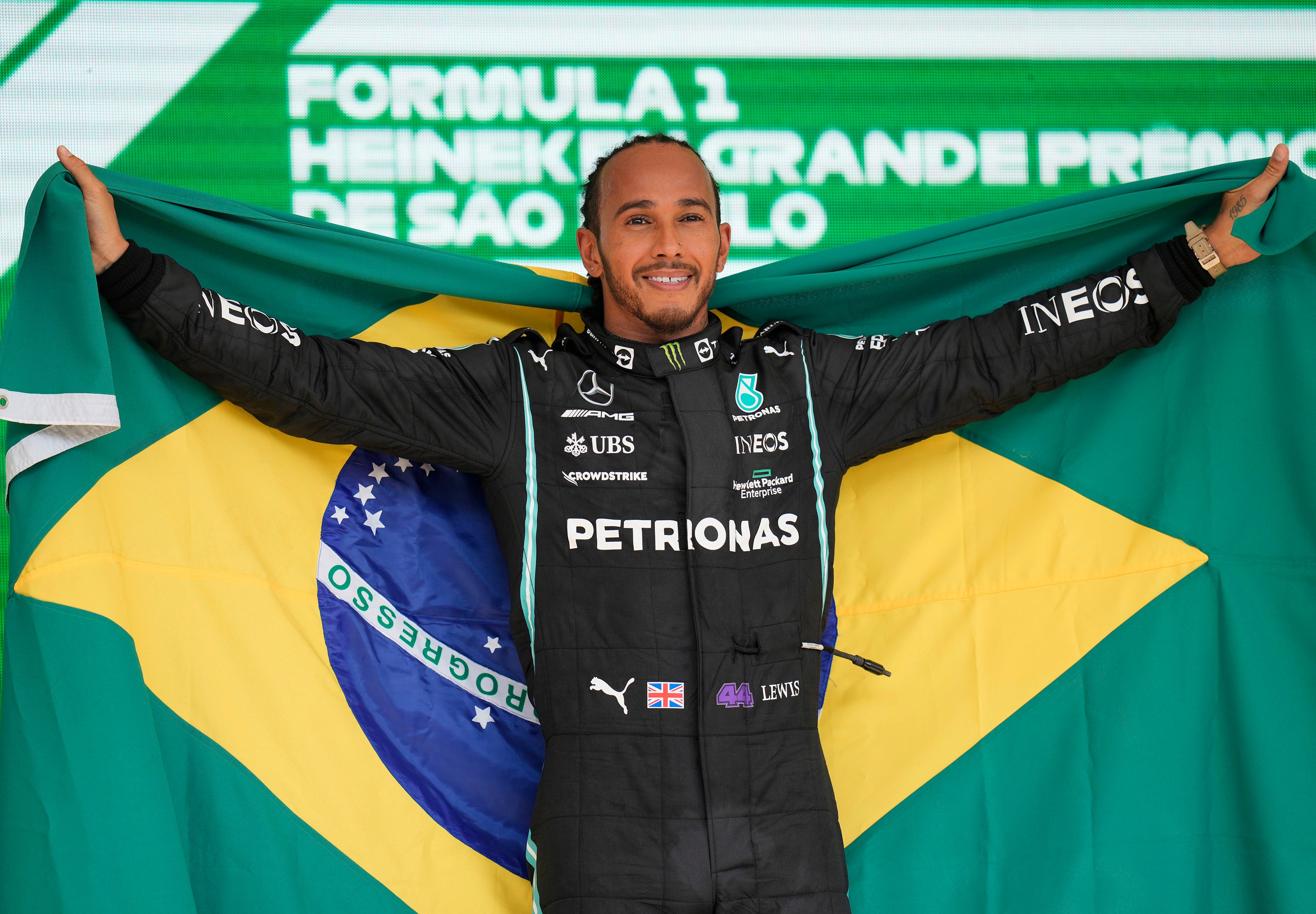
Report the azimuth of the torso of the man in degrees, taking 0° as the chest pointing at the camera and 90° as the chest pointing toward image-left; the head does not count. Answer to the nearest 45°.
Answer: approximately 0°

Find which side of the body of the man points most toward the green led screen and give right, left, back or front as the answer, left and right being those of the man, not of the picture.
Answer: back

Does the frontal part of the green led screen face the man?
yes

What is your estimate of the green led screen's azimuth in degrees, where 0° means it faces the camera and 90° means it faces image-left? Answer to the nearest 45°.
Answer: approximately 0°

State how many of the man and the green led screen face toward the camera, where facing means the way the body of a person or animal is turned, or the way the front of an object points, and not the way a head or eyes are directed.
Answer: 2
